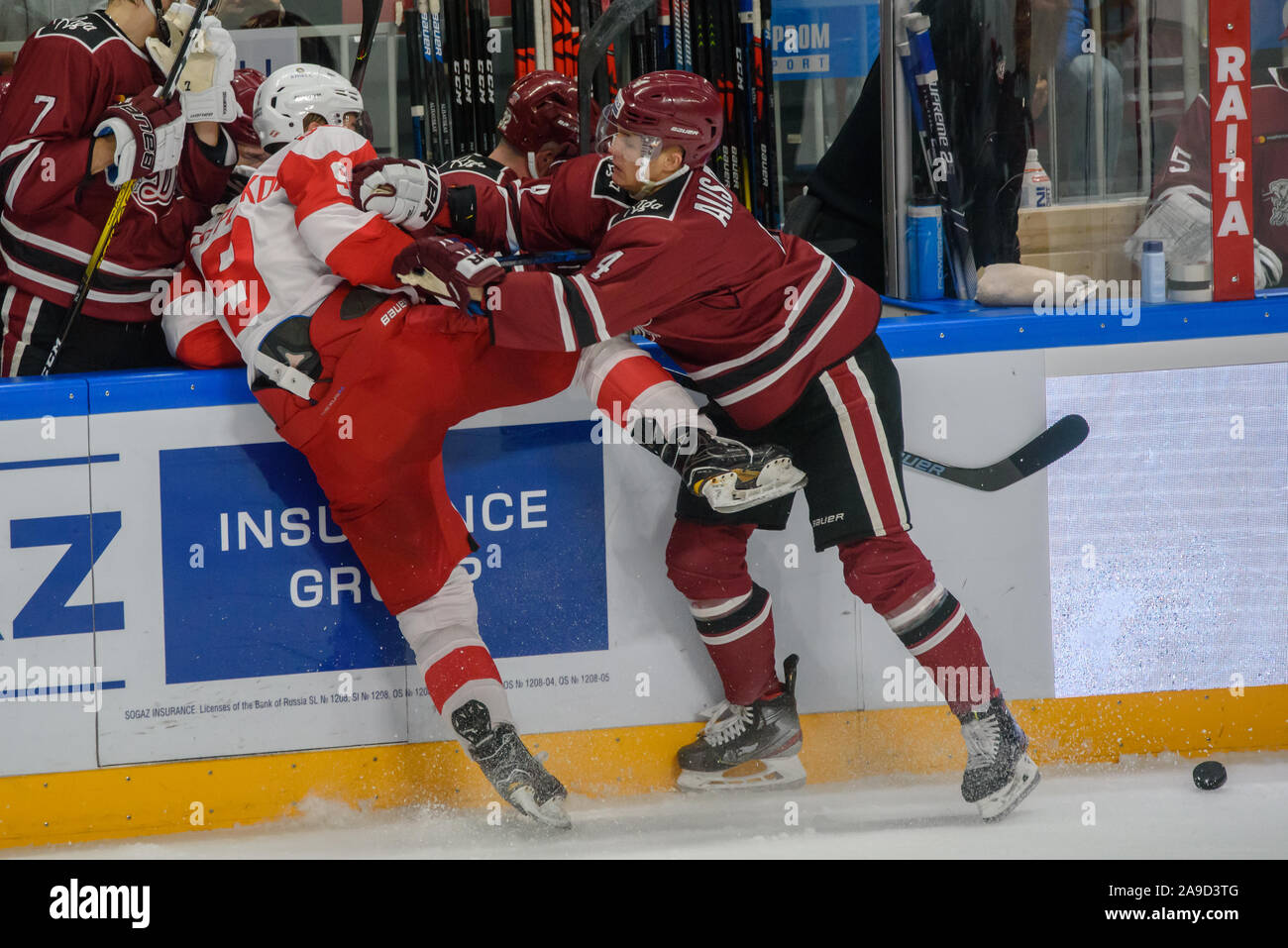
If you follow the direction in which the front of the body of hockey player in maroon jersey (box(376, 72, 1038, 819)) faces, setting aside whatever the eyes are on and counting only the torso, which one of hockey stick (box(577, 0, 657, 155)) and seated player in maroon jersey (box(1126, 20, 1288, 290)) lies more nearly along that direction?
the hockey stick

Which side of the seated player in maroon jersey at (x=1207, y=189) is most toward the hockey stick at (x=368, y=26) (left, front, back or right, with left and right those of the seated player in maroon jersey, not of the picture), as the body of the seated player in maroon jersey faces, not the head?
right

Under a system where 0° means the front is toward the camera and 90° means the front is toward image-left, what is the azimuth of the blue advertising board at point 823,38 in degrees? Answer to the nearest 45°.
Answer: approximately 0°
